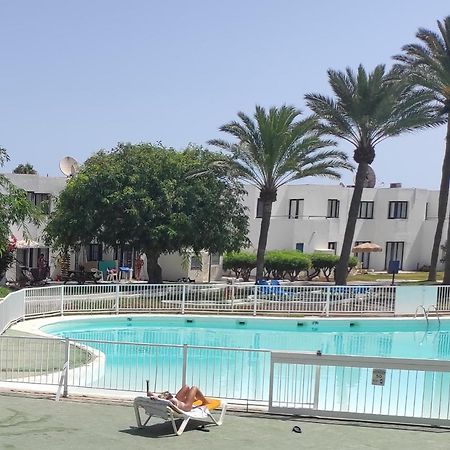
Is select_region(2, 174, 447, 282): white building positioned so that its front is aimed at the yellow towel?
yes

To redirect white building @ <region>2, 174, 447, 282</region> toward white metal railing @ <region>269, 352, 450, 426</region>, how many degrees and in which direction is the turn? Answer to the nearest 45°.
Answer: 0° — it already faces it

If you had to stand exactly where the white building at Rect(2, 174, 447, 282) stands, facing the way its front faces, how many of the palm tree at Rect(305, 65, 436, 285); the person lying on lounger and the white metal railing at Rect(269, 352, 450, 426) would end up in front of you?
3

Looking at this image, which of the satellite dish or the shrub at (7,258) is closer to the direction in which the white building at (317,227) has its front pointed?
the shrub

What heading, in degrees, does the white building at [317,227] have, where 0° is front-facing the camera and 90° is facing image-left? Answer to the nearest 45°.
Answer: approximately 0°

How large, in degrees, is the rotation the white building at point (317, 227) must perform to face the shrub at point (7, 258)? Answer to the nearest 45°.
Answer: approximately 45° to its right
